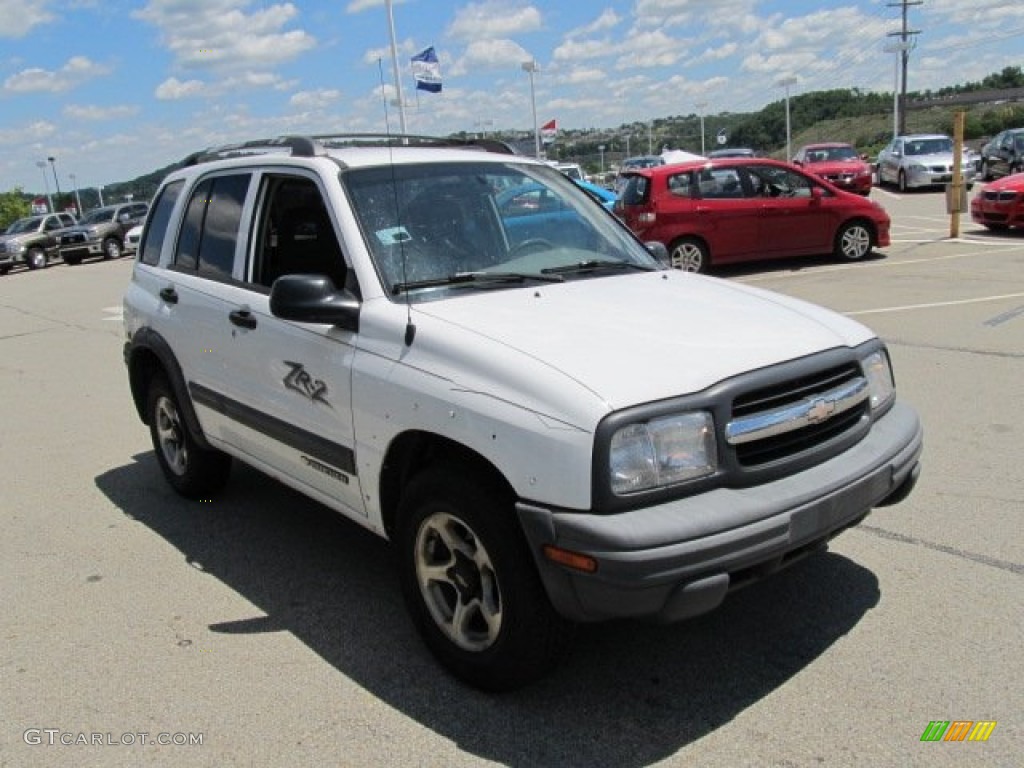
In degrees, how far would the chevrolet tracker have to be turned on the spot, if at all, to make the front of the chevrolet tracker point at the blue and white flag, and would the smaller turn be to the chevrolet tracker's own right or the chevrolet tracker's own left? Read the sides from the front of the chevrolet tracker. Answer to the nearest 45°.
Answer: approximately 135° to the chevrolet tracker's own left

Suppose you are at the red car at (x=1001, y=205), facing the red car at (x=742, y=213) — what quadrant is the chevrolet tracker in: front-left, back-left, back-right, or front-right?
front-left

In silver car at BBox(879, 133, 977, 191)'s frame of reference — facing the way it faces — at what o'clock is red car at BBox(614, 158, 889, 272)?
The red car is roughly at 2 o'clock from the silver car.

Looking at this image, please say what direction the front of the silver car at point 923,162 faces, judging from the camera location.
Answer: facing the viewer and to the right of the viewer

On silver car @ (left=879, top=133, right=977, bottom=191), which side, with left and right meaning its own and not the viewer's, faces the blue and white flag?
right

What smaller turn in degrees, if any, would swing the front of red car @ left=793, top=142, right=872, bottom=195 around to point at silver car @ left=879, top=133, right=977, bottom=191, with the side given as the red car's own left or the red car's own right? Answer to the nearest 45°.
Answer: approximately 90° to the red car's own left

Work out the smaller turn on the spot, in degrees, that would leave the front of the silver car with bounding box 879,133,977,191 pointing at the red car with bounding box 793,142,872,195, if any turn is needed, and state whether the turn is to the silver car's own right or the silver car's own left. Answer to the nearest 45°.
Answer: approximately 90° to the silver car's own right

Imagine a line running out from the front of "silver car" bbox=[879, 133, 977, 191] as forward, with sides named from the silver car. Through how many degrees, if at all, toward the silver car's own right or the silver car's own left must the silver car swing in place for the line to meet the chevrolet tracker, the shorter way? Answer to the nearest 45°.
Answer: approximately 45° to the silver car's own right

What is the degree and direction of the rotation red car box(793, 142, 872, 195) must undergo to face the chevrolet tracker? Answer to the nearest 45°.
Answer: approximately 45° to its right

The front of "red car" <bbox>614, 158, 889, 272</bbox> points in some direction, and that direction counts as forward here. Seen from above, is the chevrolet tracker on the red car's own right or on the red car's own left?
on the red car's own right

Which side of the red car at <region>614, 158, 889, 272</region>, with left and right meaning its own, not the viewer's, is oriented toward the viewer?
right

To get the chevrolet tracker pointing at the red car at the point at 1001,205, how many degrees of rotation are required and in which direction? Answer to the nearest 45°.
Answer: approximately 90° to its left

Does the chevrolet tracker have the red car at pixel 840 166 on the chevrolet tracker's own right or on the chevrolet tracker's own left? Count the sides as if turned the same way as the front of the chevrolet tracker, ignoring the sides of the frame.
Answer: on the chevrolet tracker's own left
